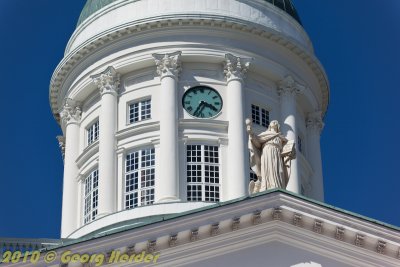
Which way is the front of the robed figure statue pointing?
toward the camera
